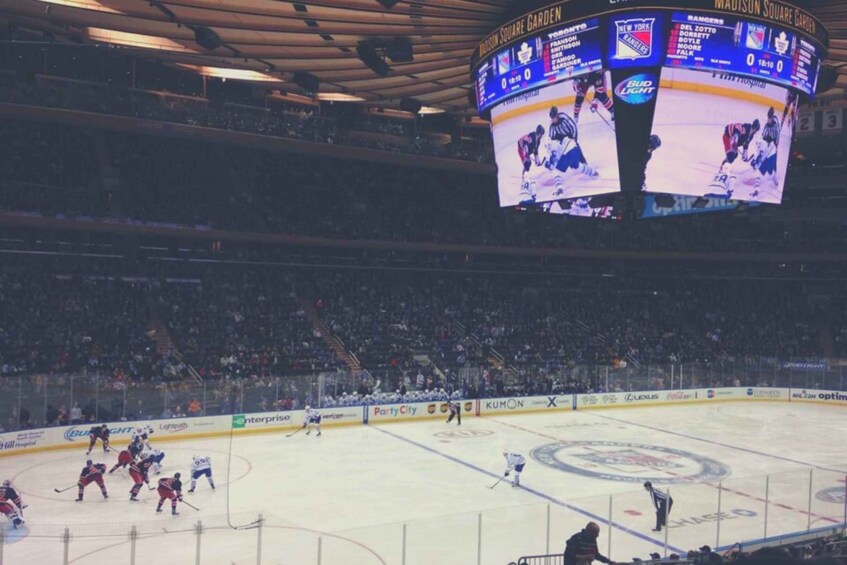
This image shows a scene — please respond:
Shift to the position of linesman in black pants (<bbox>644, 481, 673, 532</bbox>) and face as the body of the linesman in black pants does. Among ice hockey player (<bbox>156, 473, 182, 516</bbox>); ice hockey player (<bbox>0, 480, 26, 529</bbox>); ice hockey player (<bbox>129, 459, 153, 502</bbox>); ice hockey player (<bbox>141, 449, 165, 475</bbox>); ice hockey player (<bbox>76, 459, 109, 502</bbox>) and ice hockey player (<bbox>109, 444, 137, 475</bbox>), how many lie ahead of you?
6

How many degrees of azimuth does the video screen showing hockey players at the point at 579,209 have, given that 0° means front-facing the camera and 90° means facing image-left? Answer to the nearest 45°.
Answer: approximately 0°

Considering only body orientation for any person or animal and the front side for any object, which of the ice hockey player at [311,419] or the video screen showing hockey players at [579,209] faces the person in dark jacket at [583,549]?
the video screen showing hockey players

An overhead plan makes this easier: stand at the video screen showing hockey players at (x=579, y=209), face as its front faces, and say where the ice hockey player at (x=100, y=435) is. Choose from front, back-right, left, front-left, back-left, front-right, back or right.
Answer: right

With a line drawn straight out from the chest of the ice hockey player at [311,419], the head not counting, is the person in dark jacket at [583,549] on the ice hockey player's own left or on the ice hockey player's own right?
on the ice hockey player's own left

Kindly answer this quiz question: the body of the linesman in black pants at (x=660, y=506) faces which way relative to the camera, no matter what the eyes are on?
to the viewer's left

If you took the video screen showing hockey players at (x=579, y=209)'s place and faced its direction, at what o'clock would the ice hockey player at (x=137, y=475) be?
The ice hockey player is roughly at 2 o'clock from the video screen showing hockey players.

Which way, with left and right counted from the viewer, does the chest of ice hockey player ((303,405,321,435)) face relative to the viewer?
facing to the left of the viewer

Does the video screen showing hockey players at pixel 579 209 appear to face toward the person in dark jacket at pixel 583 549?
yes

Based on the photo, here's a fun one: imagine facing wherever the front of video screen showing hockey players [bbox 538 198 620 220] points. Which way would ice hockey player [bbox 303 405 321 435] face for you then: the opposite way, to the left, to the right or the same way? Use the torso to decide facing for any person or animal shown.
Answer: to the right

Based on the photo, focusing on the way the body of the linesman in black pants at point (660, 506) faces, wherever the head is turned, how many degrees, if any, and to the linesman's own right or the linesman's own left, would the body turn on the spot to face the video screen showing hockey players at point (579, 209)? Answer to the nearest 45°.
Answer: approximately 90° to the linesman's own right

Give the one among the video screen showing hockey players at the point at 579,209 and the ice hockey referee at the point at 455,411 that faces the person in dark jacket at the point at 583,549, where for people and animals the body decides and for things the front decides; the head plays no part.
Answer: the video screen showing hockey players

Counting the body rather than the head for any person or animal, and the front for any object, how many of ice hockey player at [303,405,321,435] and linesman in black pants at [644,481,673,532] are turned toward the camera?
0

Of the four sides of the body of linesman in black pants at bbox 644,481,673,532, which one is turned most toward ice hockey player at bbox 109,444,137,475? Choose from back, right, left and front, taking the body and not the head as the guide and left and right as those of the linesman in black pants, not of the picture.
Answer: front
